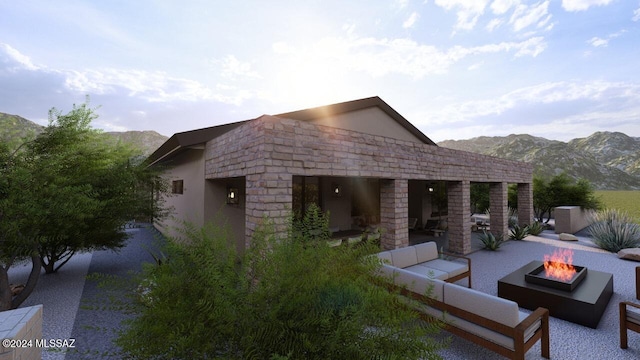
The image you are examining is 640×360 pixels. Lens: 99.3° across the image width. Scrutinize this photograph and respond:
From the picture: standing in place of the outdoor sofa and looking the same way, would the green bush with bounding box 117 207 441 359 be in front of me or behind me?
behind

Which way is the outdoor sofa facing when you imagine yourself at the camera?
facing away from the viewer and to the right of the viewer

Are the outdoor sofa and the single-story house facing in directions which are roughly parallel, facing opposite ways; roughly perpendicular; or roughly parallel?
roughly perpendicular

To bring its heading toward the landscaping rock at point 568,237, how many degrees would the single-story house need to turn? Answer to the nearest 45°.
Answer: approximately 90° to its left

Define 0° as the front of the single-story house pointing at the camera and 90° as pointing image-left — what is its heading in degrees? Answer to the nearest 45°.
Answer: approximately 315°

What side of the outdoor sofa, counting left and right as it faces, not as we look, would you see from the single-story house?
left
